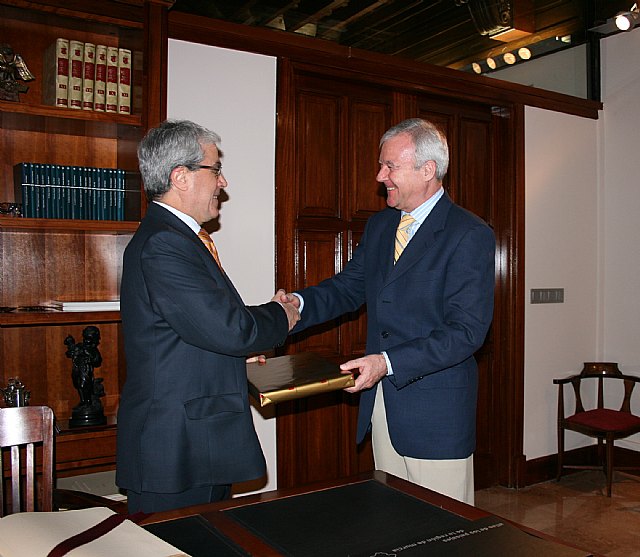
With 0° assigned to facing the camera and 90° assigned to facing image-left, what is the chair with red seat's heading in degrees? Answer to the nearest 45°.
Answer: approximately 0°

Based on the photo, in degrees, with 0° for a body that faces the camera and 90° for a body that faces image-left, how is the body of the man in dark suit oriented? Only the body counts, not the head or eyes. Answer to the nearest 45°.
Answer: approximately 270°

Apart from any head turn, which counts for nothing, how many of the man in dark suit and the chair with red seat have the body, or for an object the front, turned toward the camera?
1

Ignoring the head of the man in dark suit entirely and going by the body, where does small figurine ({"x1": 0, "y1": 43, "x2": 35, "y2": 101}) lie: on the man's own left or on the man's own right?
on the man's own left

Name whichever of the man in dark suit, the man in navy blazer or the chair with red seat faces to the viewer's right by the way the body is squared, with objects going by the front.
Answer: the man in dark suit

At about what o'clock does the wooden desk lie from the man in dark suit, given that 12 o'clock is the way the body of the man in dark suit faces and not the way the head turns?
The wooden desk is roughly at 2 o'clock from the man in dark suit.

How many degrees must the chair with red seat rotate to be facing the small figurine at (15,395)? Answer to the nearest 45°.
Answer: approximately 45° to its right

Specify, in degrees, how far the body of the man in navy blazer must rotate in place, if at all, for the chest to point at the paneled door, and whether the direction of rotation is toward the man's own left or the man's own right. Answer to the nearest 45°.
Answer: approximately 135° to the man's own right
